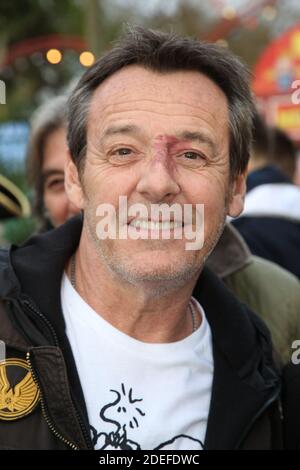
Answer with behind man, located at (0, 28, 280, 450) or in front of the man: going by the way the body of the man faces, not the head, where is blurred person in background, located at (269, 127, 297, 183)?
behind

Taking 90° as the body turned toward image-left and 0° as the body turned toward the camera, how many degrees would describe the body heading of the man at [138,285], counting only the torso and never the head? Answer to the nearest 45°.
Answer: approximately 0°

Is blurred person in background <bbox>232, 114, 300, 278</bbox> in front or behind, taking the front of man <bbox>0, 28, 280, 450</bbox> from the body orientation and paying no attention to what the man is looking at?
behind

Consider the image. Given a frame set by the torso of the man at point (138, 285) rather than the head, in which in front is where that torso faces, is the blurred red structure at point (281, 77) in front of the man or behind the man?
behind

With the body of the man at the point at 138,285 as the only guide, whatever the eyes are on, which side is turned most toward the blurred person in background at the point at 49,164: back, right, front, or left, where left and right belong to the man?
back

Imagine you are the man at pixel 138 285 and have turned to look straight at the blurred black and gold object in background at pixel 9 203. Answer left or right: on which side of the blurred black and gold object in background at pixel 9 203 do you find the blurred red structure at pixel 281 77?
right
